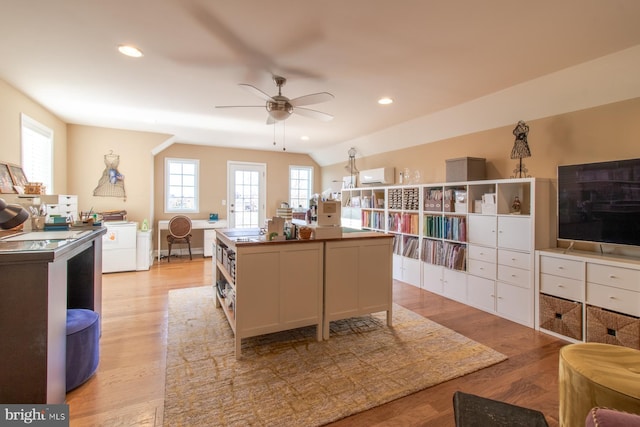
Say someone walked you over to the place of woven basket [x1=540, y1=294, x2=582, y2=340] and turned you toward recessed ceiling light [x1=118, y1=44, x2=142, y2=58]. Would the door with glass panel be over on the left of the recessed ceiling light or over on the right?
right

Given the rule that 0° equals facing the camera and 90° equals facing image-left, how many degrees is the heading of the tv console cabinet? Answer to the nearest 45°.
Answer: approximately 45°

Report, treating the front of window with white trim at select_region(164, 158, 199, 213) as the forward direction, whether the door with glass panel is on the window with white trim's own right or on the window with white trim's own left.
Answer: on the window with white trim's own left

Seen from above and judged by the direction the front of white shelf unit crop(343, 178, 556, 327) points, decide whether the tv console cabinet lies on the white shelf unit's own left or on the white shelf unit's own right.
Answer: on the white shelf unit's own left

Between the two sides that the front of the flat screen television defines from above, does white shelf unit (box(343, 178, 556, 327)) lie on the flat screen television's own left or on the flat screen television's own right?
on the flat screen television's own right

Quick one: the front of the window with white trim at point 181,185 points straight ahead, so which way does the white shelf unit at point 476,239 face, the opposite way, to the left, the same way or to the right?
to the right

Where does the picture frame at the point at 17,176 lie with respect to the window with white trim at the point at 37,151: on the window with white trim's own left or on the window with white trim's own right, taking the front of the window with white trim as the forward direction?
on the window with white trim's own right

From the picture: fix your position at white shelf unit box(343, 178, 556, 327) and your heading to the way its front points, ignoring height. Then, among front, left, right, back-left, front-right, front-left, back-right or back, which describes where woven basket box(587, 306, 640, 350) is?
left

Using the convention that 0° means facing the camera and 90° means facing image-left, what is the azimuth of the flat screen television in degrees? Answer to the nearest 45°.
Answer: approximately 45°

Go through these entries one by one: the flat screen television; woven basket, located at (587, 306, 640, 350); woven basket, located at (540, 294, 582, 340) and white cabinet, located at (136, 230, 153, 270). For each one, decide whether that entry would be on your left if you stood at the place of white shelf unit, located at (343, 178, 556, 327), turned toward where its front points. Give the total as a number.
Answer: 3

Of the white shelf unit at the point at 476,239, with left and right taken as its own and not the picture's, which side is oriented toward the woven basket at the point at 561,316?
left

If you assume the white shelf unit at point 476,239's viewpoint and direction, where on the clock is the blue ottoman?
The blue ottoman is roughly at 12 o'clock from the white shelf unit.

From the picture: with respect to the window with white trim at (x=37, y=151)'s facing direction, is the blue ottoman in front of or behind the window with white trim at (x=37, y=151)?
in front
